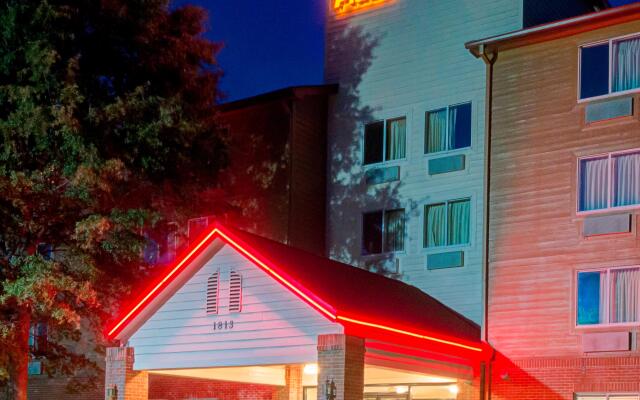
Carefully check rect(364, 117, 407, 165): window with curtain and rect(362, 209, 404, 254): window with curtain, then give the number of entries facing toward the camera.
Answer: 2

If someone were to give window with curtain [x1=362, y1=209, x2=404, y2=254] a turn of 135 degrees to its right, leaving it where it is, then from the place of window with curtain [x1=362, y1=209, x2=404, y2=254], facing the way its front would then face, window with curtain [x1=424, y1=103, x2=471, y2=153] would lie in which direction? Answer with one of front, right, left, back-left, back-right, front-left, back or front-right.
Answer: back

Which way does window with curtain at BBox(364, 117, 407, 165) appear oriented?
toward the camera

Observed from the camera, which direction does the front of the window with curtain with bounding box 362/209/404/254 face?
facing the viewer

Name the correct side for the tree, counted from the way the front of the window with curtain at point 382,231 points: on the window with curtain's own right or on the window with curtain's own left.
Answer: on the window with curtain's own right

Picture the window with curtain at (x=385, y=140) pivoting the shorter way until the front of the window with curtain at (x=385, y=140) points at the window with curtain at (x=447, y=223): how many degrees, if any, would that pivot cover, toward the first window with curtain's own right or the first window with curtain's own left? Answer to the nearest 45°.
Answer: approximately 45° to the first window with curtain's own left

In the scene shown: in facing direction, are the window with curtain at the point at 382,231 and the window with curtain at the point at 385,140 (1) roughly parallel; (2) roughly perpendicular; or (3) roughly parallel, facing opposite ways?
roughly parallel
